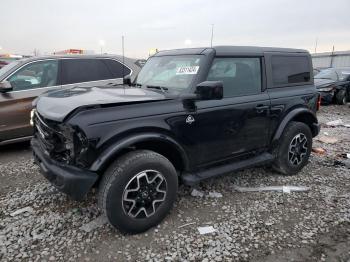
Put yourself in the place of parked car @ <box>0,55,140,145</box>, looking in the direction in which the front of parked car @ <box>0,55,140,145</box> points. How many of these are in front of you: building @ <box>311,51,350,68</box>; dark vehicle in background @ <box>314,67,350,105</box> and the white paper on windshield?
0

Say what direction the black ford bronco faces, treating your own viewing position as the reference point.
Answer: facing the viewer and to the left of the viewer

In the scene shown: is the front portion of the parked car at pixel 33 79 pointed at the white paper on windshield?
no

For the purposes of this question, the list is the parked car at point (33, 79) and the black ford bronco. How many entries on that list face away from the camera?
0

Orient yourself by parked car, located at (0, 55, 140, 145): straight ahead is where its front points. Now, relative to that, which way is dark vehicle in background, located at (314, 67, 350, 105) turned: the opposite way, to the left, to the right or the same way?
the same way

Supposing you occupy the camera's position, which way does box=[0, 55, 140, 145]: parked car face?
facing to the left of the viewer

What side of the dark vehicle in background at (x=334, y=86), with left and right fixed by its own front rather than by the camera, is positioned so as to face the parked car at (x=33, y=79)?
front

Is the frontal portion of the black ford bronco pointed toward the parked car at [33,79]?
no

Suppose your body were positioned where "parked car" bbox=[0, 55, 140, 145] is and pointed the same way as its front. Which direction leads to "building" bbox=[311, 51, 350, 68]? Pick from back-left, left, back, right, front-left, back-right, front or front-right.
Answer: back-right

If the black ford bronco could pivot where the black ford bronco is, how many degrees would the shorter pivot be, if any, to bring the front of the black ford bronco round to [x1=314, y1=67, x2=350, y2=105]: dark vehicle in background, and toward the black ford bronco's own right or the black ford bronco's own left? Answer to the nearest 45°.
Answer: approximately 180°

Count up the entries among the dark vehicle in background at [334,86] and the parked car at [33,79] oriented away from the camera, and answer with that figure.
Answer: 0

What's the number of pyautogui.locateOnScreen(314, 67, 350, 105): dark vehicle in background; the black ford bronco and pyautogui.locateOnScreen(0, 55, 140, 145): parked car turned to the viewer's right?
0

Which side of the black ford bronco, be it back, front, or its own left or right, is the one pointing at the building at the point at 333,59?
back
